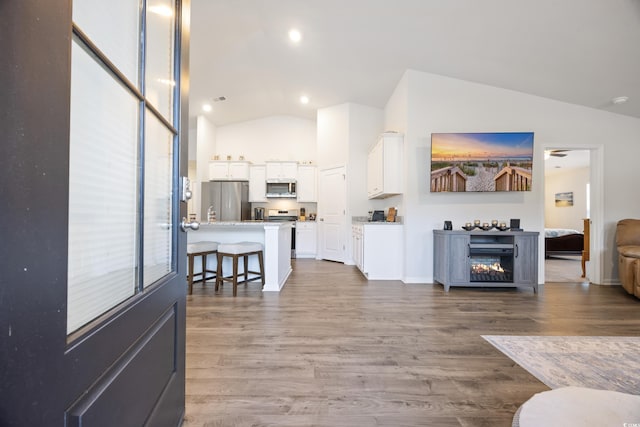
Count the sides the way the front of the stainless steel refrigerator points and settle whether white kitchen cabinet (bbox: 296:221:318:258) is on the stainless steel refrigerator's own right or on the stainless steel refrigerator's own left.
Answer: on the stainless steel refrigerator's own left

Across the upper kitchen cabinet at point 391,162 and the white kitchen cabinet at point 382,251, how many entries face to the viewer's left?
2

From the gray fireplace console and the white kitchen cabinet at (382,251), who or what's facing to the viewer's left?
the white kitchen cabinet

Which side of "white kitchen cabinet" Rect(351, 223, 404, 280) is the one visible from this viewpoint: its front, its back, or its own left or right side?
left

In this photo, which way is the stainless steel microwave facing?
toward the camera

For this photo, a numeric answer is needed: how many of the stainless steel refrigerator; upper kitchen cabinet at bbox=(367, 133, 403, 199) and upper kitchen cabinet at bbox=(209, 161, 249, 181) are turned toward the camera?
2

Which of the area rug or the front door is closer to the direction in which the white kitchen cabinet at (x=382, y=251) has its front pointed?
the front door

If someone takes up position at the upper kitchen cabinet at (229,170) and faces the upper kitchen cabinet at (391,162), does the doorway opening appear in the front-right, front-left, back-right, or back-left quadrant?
front-left

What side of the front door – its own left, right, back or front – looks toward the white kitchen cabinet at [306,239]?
left

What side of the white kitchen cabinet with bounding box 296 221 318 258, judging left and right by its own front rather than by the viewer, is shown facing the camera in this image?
front

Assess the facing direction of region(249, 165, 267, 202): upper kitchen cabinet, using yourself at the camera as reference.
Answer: facing the viewer

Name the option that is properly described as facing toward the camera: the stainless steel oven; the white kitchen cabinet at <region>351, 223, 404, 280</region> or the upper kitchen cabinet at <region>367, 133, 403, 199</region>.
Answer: the stainless steel oven

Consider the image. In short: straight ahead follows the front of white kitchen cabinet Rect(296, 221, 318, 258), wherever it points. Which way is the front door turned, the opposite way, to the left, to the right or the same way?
to the left

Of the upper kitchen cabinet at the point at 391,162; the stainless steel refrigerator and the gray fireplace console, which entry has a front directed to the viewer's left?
the upper kitchen cabinet

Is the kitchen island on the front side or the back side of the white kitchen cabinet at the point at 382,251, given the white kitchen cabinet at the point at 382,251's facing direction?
on the front side

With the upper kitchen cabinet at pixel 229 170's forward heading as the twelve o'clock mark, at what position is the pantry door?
The pantry door is roughly at 10 o'clock from the upper kitchen cabinet.

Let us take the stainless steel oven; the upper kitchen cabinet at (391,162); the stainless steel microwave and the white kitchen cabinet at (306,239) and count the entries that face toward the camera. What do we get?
3

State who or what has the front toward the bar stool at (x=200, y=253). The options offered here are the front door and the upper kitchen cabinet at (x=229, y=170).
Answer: the upper kitchen cabinet

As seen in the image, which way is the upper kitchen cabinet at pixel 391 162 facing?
to the viewer's left
